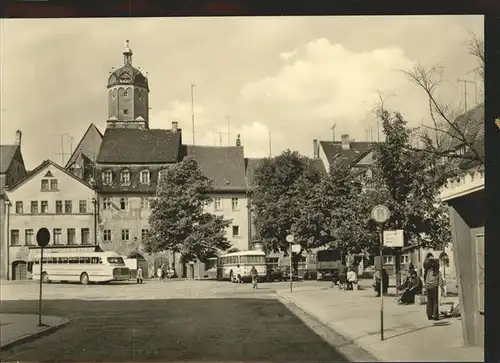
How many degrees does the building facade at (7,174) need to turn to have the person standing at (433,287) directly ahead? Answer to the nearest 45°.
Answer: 0° — it already faces them

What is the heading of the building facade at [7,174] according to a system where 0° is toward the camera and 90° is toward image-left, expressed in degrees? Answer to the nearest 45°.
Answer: approximately 0°

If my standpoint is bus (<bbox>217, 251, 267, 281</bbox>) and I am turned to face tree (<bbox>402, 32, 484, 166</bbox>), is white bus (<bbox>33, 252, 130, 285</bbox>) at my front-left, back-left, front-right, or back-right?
back-right

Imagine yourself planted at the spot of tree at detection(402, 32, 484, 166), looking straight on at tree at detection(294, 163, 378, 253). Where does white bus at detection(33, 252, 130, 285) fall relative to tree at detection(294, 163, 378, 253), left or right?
left

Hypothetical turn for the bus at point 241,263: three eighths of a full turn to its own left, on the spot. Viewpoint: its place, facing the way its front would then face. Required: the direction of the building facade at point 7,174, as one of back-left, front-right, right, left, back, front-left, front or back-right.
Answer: back-left

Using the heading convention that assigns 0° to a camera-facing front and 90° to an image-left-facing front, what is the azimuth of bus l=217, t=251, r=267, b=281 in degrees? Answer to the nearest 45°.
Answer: approximately 315°

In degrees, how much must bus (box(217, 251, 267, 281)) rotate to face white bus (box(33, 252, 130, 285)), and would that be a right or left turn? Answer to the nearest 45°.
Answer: approximately 90° to its right
